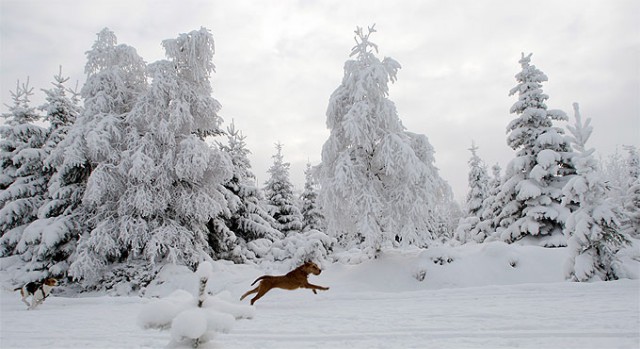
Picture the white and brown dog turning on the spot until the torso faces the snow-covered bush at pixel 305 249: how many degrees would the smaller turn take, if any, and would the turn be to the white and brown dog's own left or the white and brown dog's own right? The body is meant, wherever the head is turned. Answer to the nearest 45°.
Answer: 0° — it already faces it

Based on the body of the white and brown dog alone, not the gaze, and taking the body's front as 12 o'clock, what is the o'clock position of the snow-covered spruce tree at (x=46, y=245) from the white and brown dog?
The snow-covered spruce tree is roughly at 9 o'clock from the white and brown dog.

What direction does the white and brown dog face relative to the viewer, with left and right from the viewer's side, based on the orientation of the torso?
facing to the right of the viewer

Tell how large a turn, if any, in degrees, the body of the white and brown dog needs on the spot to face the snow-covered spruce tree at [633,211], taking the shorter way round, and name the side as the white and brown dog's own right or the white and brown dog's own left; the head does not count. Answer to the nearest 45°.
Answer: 0° — it already faces it

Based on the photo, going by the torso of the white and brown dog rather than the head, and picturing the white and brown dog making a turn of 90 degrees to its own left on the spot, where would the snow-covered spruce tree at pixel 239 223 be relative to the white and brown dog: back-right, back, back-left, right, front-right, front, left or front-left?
front-right

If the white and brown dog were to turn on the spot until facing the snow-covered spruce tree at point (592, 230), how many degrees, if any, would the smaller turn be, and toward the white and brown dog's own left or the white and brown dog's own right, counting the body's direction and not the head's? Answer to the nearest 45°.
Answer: approximately 45° to the white and brown dog's own right

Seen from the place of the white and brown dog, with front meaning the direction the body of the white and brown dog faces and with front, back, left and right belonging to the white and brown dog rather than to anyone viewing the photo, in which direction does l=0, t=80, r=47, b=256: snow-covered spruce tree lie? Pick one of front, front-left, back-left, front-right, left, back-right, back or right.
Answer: left

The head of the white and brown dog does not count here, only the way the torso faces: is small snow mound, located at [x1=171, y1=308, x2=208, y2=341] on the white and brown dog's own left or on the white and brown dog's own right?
on the white and brown dog's own right

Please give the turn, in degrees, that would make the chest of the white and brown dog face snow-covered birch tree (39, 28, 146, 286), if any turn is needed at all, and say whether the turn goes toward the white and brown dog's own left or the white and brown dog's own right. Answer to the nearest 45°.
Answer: approximately 90° to the white and brown dog's own left

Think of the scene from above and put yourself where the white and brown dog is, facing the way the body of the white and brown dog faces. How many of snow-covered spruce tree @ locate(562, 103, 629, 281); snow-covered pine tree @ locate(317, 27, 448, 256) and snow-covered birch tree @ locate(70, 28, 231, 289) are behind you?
0

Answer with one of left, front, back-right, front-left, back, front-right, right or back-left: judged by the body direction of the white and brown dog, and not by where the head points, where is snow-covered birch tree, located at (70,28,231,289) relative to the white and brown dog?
front-left

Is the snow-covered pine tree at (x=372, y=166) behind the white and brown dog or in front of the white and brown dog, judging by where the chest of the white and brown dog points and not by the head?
in front
